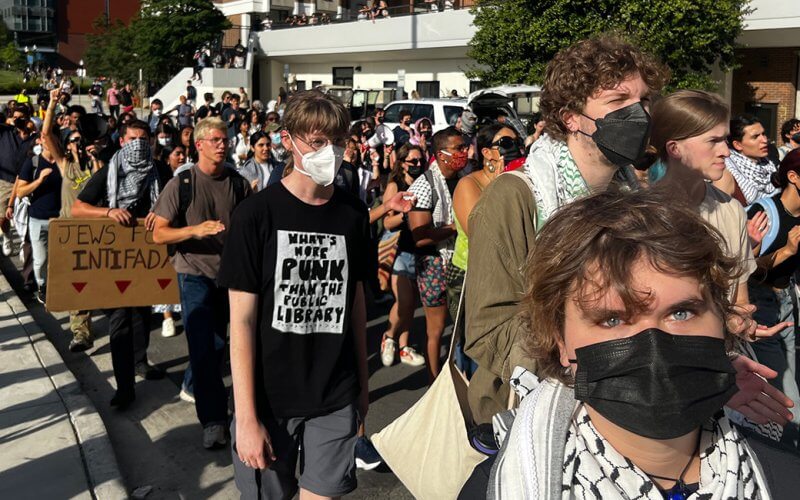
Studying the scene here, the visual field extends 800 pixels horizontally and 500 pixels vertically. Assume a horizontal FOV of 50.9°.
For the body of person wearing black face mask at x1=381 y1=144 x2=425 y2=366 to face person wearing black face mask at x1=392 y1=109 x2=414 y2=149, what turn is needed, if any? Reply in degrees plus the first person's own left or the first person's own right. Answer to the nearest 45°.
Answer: approximately 135° to the first person's own left

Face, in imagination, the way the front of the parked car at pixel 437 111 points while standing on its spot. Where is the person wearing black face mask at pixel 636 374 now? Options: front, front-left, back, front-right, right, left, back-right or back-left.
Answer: left

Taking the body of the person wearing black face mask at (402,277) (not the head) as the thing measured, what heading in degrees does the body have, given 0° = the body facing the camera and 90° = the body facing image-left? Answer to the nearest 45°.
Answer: approximately 315°

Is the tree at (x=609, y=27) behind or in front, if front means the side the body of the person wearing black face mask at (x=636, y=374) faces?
behind

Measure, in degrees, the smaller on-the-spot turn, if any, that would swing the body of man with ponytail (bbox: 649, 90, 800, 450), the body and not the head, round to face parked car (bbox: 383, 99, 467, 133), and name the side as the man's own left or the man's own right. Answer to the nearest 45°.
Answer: approximately 135° to the man's own left

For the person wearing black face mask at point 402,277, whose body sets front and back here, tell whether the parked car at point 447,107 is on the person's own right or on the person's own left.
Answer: on the person's own left

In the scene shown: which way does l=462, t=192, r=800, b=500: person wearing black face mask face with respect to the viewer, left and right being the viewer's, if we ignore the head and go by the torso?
facing the viewer
